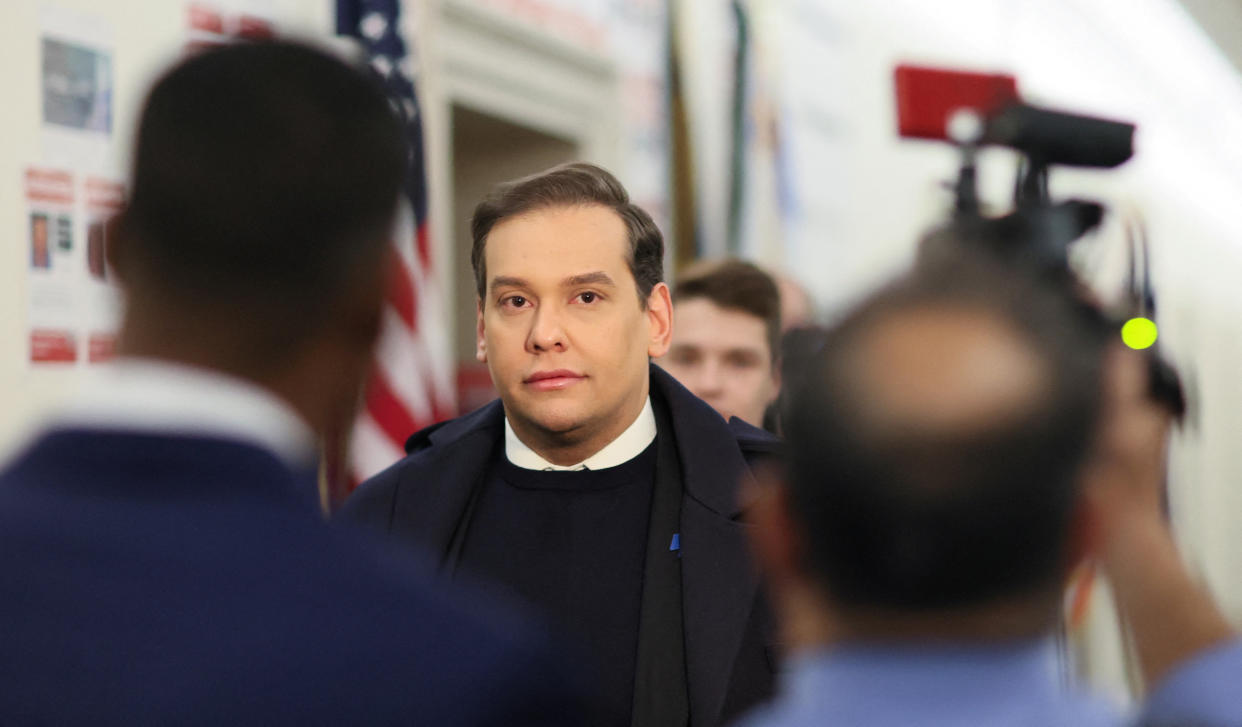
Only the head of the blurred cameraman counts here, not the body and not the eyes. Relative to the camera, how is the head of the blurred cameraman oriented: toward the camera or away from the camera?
away from the camera

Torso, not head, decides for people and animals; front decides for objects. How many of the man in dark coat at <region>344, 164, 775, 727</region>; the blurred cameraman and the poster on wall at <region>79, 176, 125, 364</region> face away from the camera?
1

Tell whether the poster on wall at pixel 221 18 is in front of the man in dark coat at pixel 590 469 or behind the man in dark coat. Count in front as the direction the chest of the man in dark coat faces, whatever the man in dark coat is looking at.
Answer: behind

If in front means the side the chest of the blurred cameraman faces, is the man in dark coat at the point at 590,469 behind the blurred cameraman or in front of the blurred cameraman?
in front

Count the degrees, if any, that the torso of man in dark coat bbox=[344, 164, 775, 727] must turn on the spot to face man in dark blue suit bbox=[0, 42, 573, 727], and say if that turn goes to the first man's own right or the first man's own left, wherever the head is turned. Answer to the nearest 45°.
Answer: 0° — they already face them

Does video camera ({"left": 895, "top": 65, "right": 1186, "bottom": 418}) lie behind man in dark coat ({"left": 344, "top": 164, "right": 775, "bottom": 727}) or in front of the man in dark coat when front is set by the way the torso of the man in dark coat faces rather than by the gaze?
in front

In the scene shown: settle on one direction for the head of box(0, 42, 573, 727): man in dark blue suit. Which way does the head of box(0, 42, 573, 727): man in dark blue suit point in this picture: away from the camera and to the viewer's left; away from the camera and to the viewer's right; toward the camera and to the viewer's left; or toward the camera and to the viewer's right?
away from the camera and to the viewer's right

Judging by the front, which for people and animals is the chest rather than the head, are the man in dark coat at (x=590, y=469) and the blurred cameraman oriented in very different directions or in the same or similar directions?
very different directions

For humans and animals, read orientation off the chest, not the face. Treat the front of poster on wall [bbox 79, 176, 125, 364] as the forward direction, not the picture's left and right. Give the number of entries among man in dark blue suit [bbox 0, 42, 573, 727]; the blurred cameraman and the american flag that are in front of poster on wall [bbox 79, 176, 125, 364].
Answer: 2

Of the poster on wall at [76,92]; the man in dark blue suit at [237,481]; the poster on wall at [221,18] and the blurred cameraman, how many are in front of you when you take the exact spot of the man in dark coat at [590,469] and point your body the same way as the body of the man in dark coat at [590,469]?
2

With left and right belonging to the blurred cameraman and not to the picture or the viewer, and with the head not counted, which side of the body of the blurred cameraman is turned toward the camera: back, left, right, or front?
back

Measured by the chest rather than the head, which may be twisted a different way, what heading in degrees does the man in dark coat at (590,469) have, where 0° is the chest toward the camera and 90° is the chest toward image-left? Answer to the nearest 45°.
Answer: approximately 0°

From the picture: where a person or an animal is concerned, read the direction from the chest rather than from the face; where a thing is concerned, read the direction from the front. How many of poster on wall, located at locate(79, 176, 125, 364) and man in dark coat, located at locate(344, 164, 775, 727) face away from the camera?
0
